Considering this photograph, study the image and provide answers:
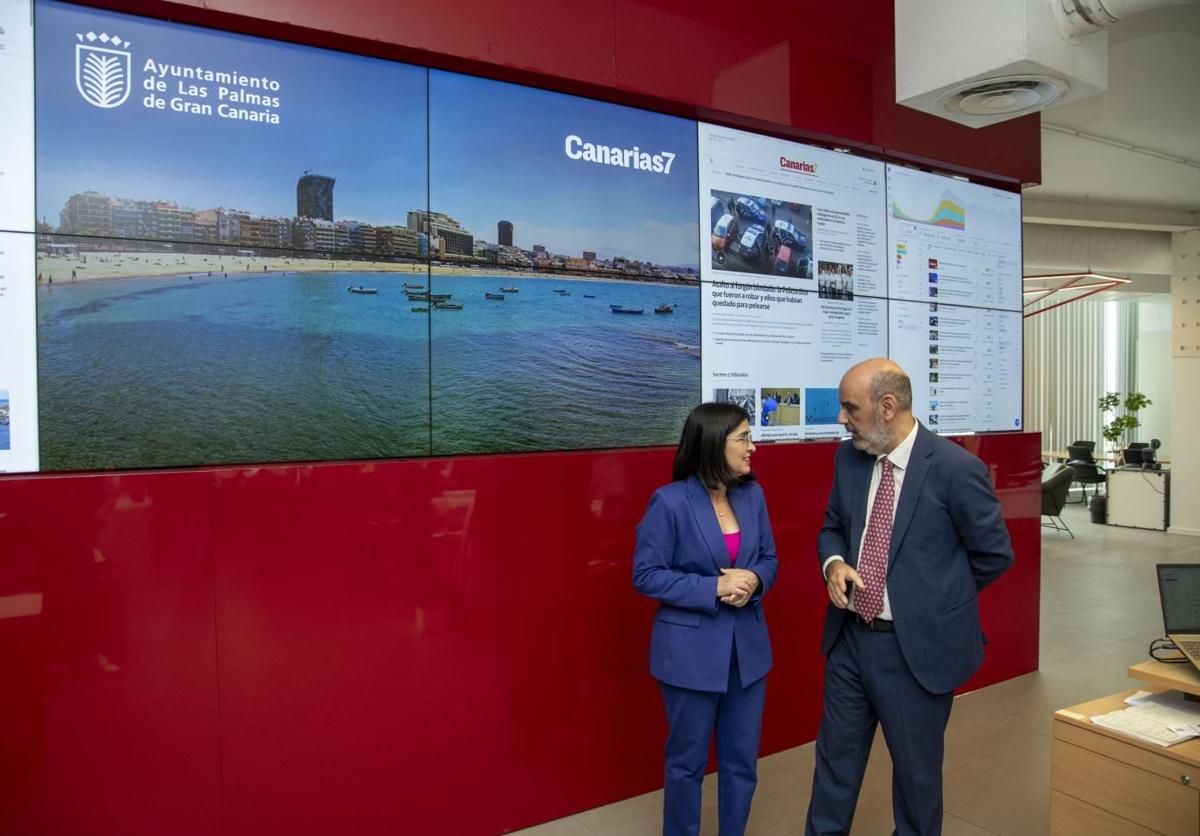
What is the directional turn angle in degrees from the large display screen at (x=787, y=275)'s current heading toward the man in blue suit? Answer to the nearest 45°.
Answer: approximately 45° to its right

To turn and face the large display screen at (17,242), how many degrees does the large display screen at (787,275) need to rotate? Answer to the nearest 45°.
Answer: approximately 90° to its right

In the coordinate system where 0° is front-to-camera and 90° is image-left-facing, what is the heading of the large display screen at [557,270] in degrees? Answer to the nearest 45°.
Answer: approximately 315°

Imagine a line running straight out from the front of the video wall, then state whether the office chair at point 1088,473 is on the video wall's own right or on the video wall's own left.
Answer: on the video wall's own left

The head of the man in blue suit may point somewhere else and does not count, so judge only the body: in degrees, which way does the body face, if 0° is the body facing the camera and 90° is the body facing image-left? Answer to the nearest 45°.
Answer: approximately 45°
